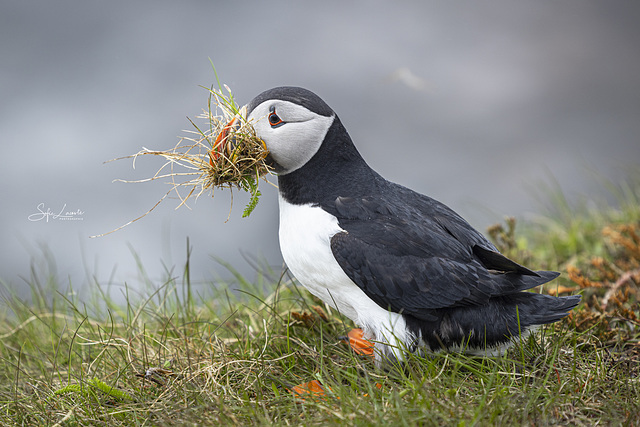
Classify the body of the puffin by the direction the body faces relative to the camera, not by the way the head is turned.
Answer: to the viewer's left
